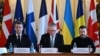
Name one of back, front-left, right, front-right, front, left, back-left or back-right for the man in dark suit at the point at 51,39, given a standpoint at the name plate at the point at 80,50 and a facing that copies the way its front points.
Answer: back-right

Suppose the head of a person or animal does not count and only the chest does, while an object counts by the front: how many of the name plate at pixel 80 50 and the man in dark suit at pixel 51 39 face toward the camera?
2

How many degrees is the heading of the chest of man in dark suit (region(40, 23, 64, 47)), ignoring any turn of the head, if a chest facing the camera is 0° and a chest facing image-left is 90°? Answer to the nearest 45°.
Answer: approximately 0°

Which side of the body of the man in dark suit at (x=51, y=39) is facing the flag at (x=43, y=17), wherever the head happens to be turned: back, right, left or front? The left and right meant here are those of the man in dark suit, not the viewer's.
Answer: back

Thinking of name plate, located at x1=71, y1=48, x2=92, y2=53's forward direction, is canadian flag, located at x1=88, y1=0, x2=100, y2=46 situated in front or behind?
behind

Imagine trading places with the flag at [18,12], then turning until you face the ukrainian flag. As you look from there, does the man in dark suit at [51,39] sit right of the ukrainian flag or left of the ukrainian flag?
right

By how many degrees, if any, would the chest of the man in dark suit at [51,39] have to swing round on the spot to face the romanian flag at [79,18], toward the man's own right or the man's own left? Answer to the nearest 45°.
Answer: approximately 135° to the man's own left

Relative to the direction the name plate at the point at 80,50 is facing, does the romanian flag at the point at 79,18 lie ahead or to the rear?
to the rear

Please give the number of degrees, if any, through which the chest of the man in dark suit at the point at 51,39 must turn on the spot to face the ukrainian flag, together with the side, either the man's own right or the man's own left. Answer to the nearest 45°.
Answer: approximately 135° to the man's own left
